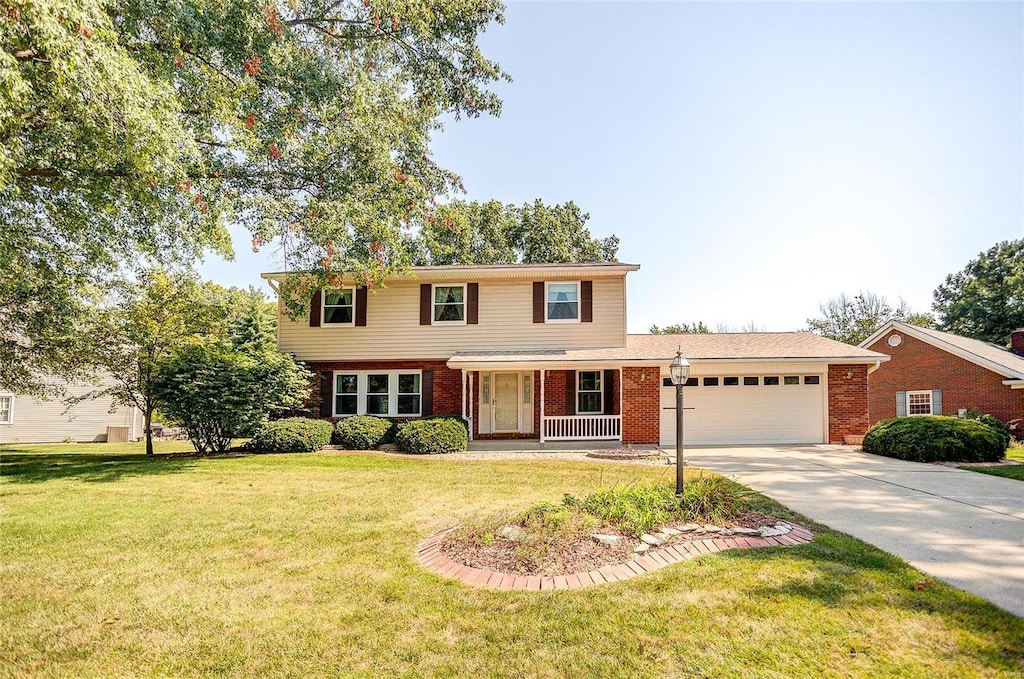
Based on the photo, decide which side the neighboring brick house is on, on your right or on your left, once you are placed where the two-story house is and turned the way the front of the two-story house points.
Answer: on your left

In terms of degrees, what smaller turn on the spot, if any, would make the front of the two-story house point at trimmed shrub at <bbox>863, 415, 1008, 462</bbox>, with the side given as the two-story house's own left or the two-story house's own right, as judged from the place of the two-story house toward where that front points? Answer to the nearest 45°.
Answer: approximately 45° to the two-story house's own left

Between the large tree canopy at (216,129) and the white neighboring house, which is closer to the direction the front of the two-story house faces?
the large tree canopy

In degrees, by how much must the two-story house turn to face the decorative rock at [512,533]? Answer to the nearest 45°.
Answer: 0° — it already faces it

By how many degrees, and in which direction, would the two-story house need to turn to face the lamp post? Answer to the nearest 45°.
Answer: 0° — it already faces it

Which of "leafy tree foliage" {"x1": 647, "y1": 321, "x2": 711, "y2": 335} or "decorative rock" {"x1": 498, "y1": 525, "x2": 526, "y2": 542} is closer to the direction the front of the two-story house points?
the decorative rock

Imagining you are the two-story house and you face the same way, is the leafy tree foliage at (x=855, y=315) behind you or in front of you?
behind

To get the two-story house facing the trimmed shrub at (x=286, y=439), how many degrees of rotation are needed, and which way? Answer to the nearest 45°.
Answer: approximately 45° to its right

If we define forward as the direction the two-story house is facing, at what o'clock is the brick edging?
The brick edging is roughly at 12 o'clock from the two-story house.

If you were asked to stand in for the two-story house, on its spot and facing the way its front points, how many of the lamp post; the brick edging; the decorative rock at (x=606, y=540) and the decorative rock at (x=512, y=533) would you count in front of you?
4

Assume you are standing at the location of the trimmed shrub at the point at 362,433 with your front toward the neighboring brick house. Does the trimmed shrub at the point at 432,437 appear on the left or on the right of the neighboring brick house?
right

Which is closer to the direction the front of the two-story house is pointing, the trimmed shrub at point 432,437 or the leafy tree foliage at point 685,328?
the trimmed shrub

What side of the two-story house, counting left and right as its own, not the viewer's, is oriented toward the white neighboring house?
right

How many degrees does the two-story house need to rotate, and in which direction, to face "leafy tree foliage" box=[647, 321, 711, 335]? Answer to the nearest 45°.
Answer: approximately 180°

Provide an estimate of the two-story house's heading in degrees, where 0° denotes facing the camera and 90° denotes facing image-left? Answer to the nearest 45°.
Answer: approximately 0°

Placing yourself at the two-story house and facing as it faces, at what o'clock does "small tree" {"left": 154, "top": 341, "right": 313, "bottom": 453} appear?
The small tree is roughly at 2 o'clock from the two-story house.
